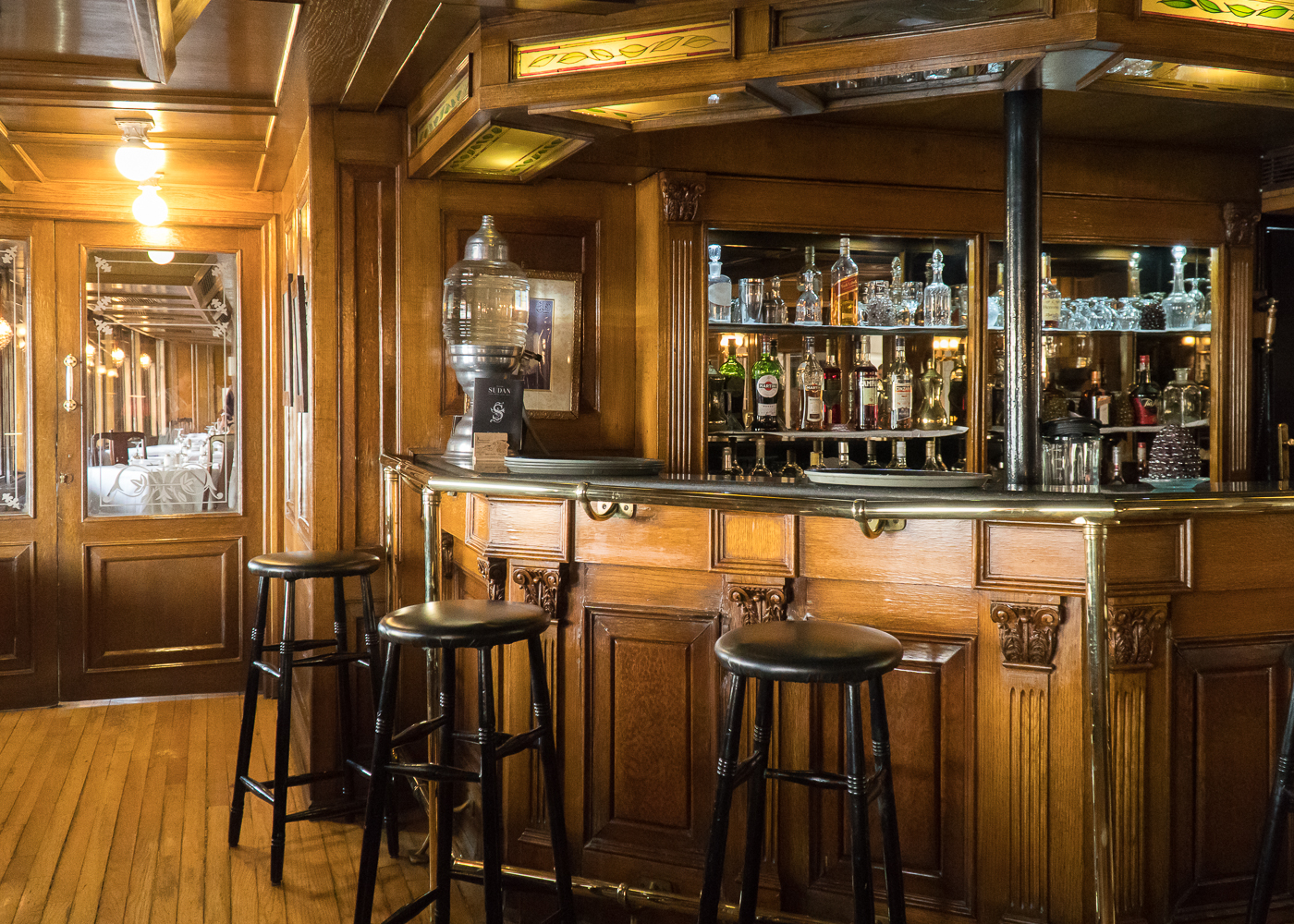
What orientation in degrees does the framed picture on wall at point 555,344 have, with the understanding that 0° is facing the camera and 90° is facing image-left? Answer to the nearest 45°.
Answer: approximately 0°

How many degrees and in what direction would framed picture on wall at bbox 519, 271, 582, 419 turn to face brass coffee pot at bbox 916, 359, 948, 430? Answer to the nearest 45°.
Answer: approximately 90° to its left

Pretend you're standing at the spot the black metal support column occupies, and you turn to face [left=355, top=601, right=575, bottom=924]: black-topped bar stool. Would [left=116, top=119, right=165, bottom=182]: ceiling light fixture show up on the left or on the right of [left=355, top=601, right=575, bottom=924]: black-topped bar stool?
right

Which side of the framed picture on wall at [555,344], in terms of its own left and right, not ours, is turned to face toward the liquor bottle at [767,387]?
left

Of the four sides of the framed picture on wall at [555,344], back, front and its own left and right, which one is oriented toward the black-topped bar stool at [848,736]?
front

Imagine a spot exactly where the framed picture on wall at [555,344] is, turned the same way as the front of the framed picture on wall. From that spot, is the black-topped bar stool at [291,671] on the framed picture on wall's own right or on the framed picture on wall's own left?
on the framed picture on wall's own right

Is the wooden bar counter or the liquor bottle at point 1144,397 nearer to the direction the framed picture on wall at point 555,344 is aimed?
the wooden bar counter

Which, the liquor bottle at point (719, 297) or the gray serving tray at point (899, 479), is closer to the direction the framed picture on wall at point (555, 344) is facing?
the gray serving tray

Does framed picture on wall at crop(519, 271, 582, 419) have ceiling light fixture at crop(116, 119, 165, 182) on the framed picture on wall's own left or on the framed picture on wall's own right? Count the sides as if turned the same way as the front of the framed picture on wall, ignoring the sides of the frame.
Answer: on the framed picture on wall's own right

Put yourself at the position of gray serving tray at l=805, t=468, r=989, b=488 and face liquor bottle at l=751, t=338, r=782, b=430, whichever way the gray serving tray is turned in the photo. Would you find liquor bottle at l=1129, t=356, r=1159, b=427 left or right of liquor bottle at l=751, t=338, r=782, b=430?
right

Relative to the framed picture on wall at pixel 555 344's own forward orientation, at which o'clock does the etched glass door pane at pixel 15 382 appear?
The etched glass door pane is roughly at 4 o'clock from the framed picture on wall.
